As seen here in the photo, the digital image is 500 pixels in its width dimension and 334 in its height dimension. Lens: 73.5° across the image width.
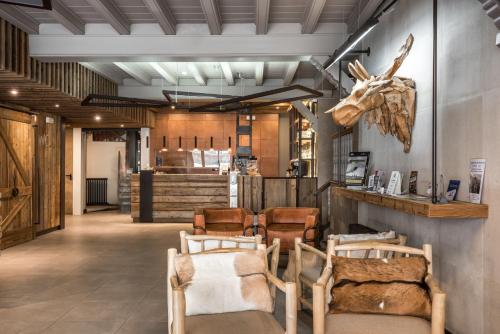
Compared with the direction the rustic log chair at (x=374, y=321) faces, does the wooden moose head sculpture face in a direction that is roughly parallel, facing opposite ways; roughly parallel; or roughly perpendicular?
roughly perpendicular

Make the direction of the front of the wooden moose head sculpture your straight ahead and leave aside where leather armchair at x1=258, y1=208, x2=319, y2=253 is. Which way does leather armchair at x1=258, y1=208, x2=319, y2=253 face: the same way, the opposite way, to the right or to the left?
to the left

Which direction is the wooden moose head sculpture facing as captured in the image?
to the viewer's left

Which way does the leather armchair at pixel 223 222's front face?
toward the camera

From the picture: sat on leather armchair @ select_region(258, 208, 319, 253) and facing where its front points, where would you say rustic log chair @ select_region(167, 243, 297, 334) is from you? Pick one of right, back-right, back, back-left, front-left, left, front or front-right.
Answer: front

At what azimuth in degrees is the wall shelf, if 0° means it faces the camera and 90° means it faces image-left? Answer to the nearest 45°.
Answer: approximately 90°

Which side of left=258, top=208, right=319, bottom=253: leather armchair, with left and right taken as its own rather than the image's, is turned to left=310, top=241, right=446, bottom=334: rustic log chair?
front

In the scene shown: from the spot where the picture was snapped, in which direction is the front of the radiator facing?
facing the viewer

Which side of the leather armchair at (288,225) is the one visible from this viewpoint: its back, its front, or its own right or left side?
front

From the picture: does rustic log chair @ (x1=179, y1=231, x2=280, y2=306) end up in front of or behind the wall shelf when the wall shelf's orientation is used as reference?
in front

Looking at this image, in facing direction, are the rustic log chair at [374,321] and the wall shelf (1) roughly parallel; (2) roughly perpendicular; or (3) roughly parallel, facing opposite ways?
roughly perpendicular
